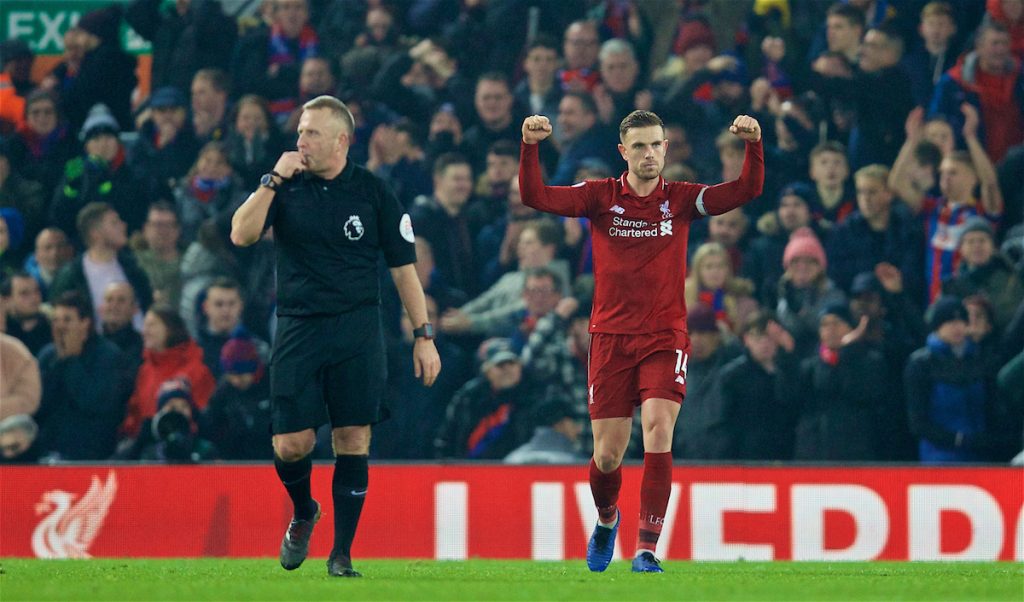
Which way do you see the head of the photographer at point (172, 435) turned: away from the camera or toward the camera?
toward the camera

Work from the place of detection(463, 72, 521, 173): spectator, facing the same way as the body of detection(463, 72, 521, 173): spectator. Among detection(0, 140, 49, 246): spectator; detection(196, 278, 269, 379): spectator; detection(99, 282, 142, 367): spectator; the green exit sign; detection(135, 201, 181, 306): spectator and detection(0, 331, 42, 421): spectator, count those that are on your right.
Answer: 6

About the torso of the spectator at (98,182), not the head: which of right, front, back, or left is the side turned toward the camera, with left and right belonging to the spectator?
front

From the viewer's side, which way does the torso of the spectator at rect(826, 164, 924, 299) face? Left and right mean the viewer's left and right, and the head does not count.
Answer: facing the viewer

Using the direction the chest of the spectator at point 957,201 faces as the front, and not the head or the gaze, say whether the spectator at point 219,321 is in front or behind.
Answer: in front

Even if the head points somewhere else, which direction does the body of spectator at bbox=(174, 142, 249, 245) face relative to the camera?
toward the camera

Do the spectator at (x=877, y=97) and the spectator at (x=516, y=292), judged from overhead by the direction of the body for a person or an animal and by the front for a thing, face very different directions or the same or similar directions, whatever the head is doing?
same or similar directions

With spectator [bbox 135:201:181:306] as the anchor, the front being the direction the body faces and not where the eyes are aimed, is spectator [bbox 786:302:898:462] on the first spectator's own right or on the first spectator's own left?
on the first spectator's own left

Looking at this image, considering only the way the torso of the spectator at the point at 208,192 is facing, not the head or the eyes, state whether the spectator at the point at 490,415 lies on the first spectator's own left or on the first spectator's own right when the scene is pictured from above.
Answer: on the first spectator's own left

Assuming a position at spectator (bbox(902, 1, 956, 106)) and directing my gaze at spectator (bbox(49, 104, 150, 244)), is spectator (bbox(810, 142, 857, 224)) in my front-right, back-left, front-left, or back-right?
front-left

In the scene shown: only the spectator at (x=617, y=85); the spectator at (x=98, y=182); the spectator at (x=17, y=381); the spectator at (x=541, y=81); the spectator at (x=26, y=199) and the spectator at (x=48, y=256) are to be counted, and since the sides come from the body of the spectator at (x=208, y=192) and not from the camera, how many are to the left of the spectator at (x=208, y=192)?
2

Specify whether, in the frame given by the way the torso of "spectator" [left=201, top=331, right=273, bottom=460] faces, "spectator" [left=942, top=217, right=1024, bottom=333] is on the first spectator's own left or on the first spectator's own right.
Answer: on the first spectator's own left

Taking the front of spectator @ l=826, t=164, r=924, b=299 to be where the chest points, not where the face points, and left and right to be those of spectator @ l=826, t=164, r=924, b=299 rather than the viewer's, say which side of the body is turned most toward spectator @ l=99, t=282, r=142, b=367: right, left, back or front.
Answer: right
